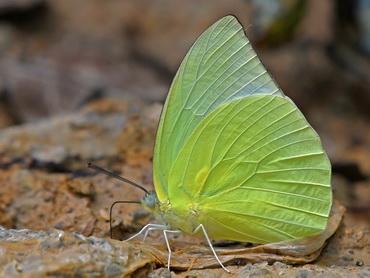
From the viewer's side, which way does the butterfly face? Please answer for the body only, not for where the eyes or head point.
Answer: to the viewer's left
